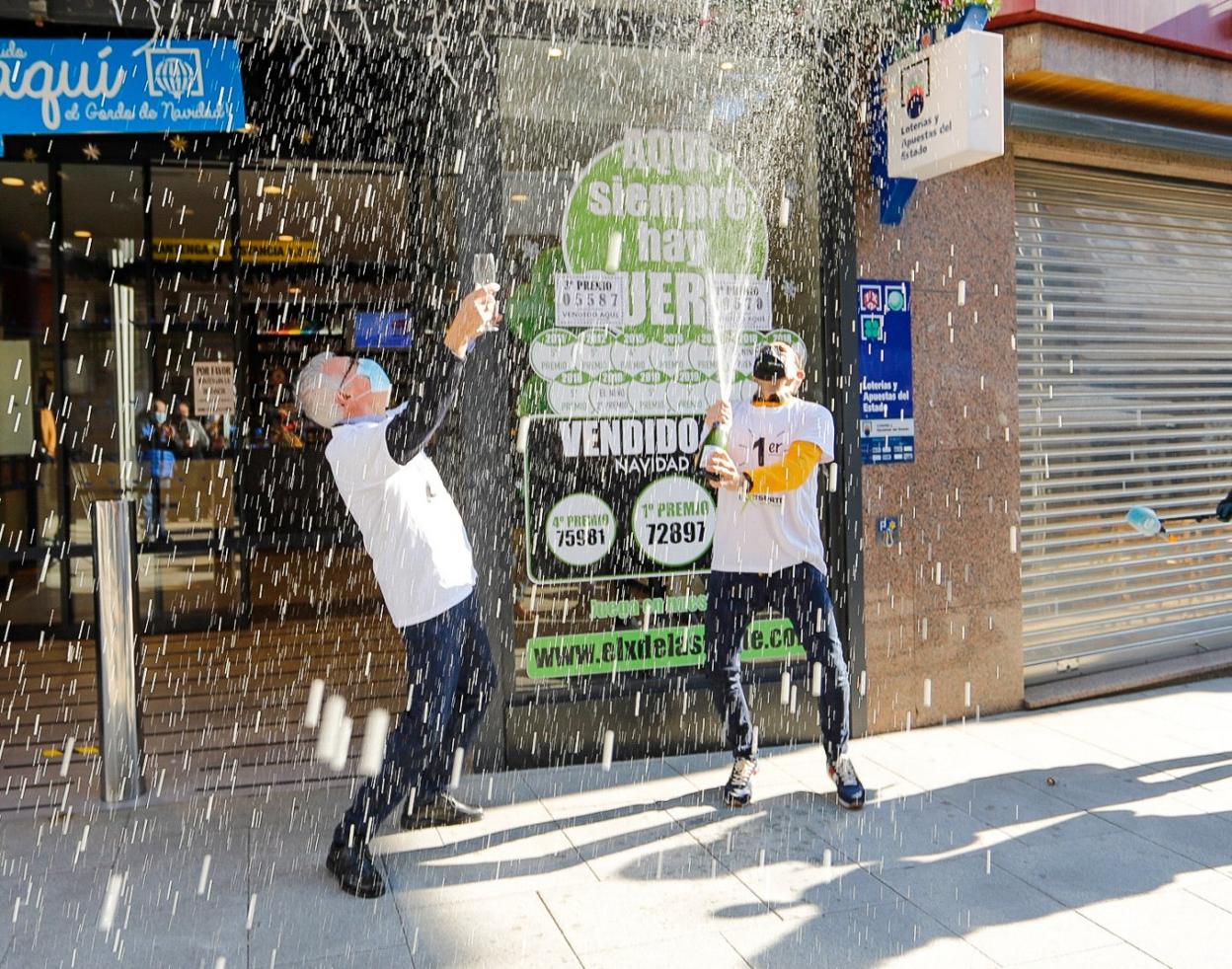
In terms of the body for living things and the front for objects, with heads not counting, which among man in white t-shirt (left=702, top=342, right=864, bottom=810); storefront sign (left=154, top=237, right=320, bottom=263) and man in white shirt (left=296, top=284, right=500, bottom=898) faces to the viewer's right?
the man in white shirt

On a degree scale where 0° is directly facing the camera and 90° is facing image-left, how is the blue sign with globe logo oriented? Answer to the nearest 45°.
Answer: approximately 0°

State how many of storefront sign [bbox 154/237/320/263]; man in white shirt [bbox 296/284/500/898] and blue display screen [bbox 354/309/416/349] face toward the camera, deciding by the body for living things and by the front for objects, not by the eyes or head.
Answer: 2

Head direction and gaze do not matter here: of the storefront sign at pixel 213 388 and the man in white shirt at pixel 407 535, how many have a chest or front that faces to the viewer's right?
1
